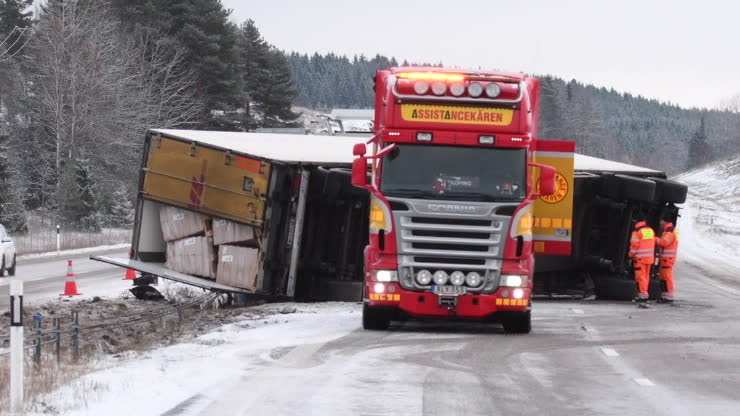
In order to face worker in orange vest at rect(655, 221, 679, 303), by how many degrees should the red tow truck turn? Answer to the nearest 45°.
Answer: approximately 135° to its left

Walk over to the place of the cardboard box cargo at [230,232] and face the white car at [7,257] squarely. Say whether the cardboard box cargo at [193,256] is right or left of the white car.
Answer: left

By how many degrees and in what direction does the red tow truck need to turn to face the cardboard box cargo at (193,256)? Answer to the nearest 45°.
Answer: approximately 135° to its right

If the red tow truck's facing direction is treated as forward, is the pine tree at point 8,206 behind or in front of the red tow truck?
behind

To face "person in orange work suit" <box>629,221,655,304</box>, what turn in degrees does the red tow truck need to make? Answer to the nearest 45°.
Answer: approximately 135° to its left

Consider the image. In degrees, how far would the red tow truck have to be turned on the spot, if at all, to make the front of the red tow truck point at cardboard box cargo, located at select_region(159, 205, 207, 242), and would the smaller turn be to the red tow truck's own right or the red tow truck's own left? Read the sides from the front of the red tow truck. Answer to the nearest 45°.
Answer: approximately 135° to the red tow truck's own right

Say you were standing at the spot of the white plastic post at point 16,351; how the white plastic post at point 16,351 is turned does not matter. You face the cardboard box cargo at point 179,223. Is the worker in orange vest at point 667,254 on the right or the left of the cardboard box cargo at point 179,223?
right

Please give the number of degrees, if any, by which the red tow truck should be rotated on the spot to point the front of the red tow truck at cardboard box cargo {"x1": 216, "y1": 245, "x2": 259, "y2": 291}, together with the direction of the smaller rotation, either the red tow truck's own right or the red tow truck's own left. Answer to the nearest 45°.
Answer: approximately 135° to the red tow truck's own right

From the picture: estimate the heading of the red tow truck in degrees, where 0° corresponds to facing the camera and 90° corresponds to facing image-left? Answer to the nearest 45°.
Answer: approximately 0°
